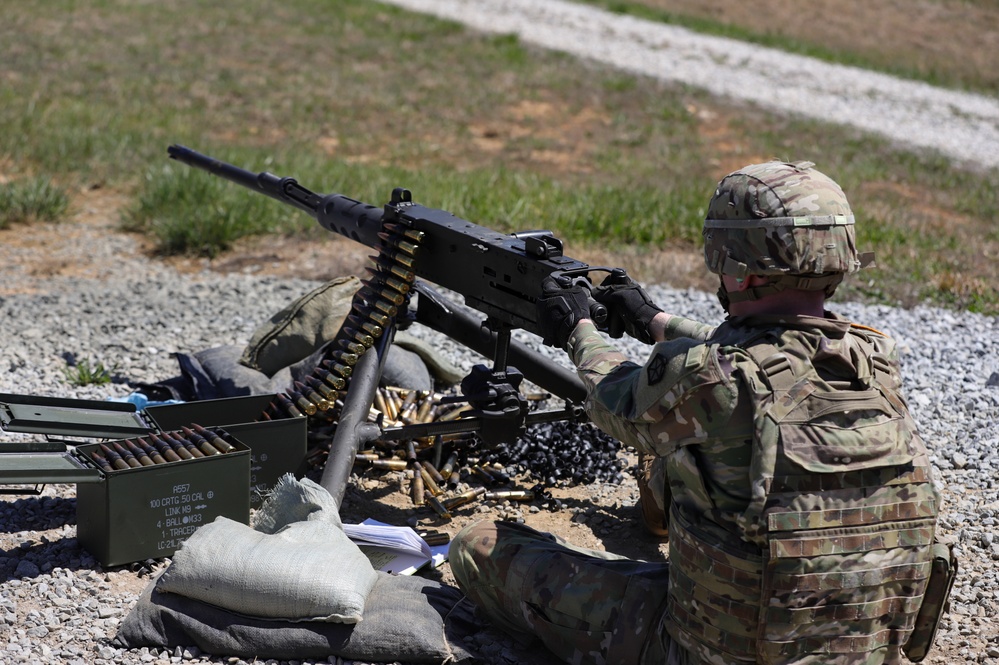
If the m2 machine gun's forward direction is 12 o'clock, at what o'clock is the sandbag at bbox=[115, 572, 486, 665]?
The sandbag is roughly at 8 o'clock from the m2 machine gun.

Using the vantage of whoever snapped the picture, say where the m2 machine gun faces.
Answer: facing away from the viewer and to the left of the viewer

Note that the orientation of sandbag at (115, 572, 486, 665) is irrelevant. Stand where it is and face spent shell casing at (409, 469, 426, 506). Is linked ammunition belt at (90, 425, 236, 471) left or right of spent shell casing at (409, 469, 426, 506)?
left

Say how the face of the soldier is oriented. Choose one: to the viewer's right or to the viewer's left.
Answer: to the viewer's left

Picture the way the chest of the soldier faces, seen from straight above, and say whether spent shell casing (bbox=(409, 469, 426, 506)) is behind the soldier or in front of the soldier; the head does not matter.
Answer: in front

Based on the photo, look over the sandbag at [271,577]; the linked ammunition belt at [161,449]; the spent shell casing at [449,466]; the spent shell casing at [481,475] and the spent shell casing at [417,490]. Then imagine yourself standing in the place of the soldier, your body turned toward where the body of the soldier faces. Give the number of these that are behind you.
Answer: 0

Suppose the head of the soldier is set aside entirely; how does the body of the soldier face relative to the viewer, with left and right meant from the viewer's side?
facing away from the viewer and to the left of the viewer

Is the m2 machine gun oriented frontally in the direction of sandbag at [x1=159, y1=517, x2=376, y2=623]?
no

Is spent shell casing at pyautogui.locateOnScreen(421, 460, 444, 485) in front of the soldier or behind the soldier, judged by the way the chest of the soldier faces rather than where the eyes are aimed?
in front
